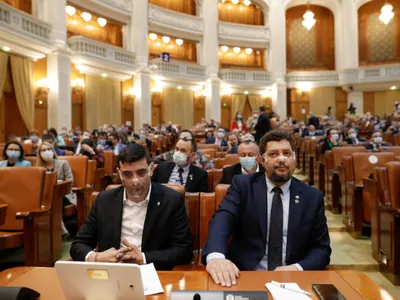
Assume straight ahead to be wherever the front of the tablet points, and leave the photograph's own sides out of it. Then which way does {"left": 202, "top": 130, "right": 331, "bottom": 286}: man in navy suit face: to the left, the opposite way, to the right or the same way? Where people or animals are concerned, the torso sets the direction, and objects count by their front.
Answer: the opposite way

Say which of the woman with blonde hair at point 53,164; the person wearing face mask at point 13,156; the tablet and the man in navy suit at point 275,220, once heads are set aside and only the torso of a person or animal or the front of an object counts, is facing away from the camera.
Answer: the tablet

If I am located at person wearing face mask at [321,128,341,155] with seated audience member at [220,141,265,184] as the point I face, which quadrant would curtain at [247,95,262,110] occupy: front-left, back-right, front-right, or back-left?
back-right

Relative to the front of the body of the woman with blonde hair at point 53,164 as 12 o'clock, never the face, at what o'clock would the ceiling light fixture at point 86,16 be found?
The ceiling light fixture is roughly at 6 o'clock from the woman with blonde hair.

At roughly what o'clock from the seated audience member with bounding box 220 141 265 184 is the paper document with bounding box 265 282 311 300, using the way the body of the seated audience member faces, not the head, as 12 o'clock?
The paper document is roughly at 12 o'clock from the seated audience member.

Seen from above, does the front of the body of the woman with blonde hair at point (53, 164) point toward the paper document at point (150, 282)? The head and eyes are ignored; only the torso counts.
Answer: yes

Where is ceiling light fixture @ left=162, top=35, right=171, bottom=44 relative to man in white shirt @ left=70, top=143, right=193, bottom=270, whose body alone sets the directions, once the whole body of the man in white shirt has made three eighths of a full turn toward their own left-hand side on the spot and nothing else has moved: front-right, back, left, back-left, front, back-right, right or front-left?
front-left

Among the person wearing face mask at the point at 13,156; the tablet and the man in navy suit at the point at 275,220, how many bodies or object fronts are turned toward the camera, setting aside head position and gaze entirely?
2

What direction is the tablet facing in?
away from the camera

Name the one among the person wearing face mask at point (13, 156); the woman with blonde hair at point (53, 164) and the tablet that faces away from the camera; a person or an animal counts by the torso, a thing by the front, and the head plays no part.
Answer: the tablet

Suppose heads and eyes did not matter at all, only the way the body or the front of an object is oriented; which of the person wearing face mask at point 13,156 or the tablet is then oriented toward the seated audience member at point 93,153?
the tablet

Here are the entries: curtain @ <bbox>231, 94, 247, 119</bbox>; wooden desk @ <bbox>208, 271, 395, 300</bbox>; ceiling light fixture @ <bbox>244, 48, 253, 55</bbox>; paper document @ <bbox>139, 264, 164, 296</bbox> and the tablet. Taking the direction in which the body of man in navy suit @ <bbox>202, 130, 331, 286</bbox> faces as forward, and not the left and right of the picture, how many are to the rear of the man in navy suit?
2
